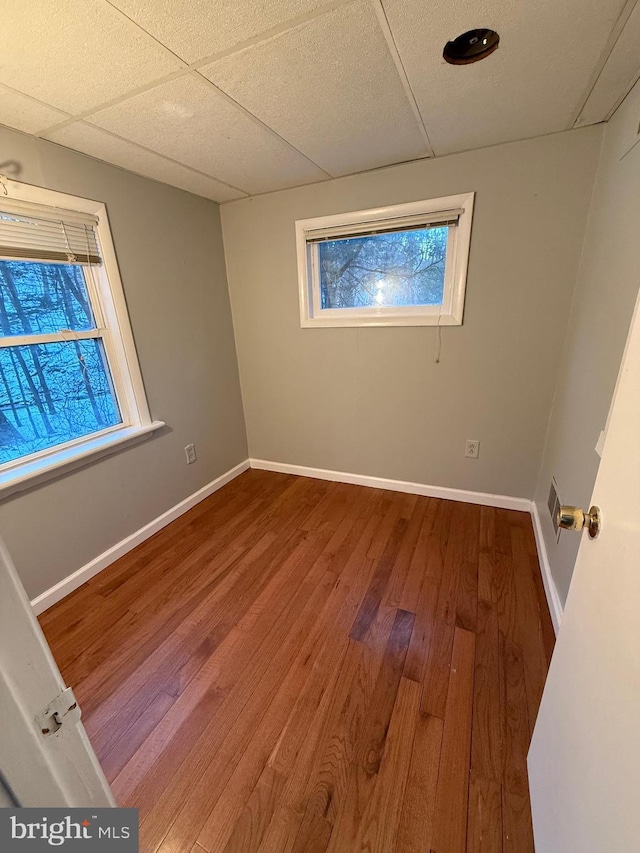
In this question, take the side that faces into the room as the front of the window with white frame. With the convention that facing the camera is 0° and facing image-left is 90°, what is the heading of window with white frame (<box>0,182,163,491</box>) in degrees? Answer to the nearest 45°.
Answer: approximately 315°

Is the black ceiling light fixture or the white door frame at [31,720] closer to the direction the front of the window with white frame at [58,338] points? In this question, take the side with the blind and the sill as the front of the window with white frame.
the black ceiling light fixture

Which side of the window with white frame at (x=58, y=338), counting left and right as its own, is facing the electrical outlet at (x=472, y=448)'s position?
front

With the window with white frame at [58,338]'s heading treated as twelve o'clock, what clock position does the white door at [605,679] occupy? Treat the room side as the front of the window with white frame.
The white door is roughly at 1 o'clock from the window with white frame.

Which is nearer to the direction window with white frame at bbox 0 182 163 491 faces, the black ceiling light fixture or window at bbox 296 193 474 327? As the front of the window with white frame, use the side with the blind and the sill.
the black ceiling light fixture

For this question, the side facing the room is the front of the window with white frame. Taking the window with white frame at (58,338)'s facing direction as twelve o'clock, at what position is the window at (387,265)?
The window is roughly at 11 o'clock from the window with white frame.

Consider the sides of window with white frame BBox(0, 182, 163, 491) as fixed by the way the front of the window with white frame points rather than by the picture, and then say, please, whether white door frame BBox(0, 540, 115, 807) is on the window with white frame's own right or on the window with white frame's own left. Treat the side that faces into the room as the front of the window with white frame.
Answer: on the window with white frame's own right

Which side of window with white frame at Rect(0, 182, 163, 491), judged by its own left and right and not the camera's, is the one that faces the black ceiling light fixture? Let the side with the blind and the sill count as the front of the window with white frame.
front
